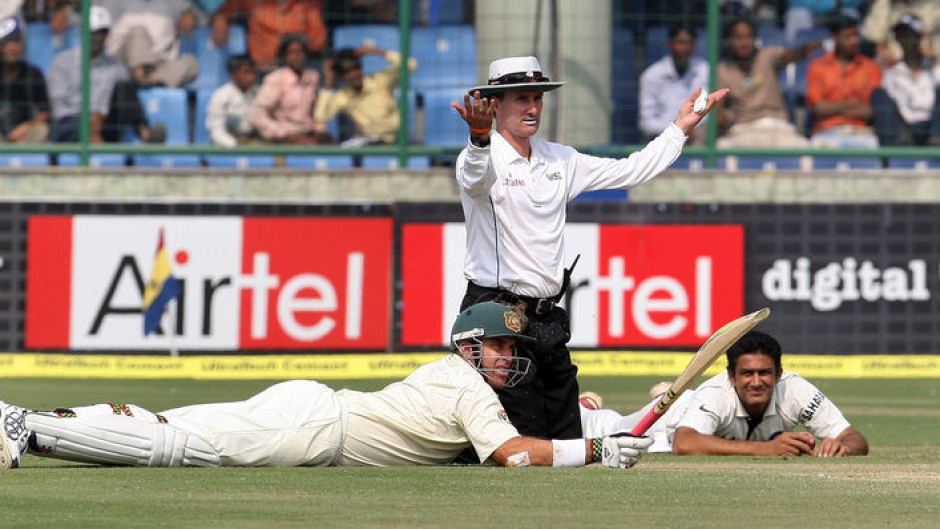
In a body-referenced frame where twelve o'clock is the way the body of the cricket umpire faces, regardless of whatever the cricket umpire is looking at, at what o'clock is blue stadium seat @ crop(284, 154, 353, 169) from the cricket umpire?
The blue stadium seat is roughly at 7 o'clock from the cricket umpire.

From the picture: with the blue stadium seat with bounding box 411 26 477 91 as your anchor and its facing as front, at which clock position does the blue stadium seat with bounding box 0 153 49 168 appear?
the blue stadium seat with bounding box 0 153 49 168 is roughly at 3 o'clock from the blue stadium seat with bounding box 411 26 477 91.

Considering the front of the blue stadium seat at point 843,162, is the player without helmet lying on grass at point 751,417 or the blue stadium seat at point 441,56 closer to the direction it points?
the player without helmet lying on grass

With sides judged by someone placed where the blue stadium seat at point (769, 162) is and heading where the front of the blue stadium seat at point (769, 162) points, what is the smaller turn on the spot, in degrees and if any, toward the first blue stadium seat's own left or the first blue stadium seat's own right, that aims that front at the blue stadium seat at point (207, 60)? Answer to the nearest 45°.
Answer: approximately 90° to the first blue stadium seat's own right

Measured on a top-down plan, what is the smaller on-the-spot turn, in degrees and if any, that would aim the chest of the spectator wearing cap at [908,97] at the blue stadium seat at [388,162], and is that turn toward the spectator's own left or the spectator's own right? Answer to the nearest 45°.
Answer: approximately 90° to the spectator's own right
